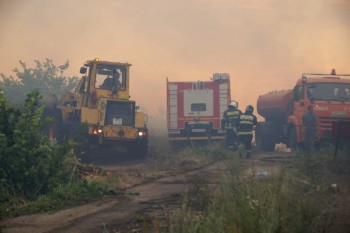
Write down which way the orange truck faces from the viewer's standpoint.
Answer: facing the viewer and to the right of the viewer

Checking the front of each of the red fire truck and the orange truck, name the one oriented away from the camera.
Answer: the red fire truck

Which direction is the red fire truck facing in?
away from the camera

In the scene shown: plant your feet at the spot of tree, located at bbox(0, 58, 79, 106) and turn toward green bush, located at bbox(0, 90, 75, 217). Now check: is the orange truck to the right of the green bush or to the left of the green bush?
left
